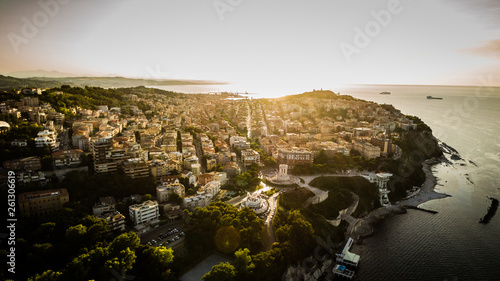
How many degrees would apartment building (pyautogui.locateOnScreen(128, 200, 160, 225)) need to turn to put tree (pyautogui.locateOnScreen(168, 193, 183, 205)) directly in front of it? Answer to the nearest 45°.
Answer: approximately 90° to its left

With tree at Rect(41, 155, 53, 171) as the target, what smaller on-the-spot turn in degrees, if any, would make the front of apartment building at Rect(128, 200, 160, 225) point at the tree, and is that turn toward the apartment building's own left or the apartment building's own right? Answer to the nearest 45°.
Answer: approximately 180°

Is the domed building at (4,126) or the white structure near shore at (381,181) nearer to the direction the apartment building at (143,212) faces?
the white structure near shore

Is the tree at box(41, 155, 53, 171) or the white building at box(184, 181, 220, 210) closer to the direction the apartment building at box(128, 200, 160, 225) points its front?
the white building

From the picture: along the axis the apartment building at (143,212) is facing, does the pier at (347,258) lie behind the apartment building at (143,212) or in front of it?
in front

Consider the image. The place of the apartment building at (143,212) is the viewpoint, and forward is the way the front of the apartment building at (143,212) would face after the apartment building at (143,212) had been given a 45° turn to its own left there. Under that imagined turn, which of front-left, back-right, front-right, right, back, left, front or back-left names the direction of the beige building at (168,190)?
front-left

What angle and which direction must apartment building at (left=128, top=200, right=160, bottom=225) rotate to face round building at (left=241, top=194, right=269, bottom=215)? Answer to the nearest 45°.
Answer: approximately 45° to its left

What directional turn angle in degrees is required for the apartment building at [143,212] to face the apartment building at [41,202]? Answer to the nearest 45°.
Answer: approximately 135° to its right

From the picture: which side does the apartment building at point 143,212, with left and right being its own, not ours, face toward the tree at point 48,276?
right

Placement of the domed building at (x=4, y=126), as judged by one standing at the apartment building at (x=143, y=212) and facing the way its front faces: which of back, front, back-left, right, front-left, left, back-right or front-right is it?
back

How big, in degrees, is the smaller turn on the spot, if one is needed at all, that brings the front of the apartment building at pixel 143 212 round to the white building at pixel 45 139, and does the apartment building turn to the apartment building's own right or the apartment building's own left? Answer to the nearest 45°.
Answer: approximately 180°

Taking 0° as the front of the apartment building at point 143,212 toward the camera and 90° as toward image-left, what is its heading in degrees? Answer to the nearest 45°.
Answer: approximately 315°

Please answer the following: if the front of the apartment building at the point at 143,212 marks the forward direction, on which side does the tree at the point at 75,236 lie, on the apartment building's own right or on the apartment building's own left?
on the apartment building's own right

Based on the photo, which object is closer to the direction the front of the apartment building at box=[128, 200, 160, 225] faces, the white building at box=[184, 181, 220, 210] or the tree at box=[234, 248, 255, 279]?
the tree
